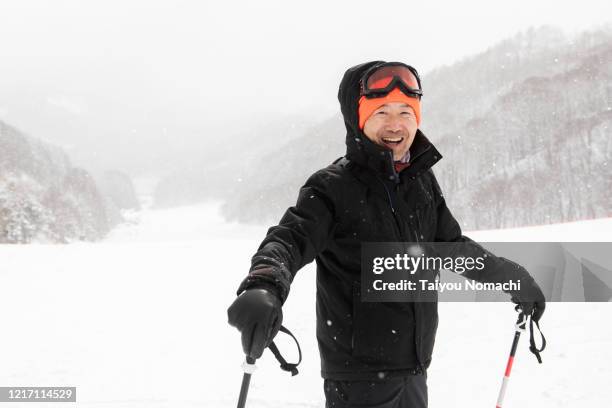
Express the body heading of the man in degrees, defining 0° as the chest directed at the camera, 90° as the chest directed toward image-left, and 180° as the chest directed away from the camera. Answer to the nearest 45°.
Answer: approximately 315°
